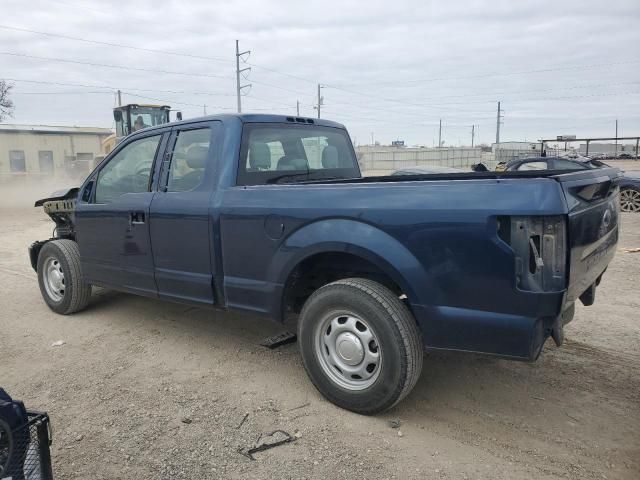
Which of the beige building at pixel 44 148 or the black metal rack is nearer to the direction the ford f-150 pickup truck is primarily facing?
the beige building

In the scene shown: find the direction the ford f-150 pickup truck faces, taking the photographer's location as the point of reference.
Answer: facing away from the viewer and to the left of the viewer

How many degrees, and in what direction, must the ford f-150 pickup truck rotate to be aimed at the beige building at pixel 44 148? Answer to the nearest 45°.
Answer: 0° — it already faces it

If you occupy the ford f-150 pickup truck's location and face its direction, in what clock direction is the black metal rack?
The black metal rack is roughly at 9 o'clock from the ford f-150 pickup truck.
